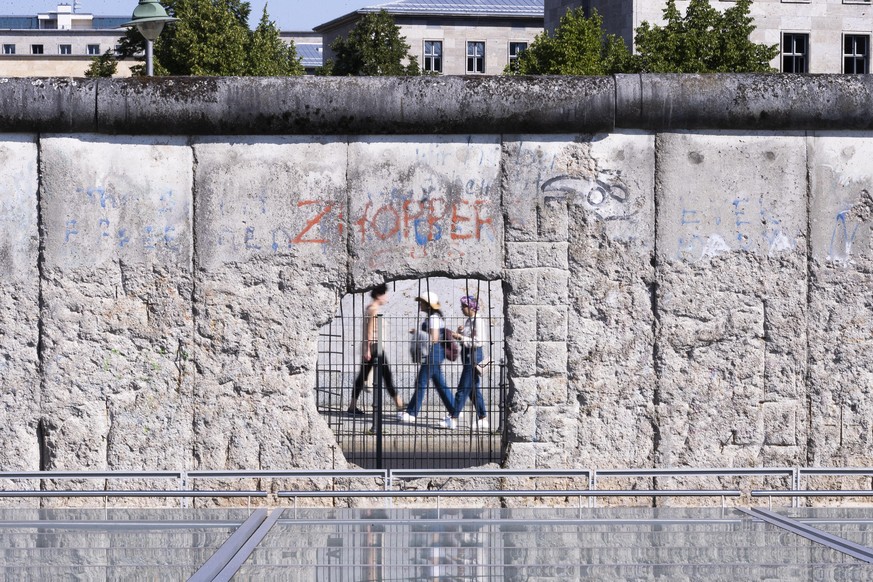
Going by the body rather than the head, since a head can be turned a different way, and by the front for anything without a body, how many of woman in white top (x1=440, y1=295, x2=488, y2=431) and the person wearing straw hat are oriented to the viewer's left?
2

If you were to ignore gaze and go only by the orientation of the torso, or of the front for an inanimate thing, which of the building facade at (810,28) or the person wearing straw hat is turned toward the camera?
the building facade

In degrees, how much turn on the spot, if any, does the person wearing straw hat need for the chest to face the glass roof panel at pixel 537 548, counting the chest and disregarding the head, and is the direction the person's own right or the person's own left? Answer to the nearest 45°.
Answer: approximately 90° to the person's own left

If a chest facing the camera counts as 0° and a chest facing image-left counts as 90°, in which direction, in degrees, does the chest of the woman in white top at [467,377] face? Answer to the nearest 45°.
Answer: approximately 90°

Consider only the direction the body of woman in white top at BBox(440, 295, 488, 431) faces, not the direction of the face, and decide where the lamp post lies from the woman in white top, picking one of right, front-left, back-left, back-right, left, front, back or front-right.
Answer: front-right

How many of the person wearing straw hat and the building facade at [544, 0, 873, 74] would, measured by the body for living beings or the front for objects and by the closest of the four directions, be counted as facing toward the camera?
1

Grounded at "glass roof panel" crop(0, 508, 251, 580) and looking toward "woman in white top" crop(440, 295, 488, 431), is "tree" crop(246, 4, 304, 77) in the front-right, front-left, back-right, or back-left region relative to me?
front-left

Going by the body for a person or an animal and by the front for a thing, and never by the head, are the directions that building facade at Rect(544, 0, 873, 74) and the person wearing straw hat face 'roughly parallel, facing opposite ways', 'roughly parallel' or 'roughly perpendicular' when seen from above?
roughly perpendicular

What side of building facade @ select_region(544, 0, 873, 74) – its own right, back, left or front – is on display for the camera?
front

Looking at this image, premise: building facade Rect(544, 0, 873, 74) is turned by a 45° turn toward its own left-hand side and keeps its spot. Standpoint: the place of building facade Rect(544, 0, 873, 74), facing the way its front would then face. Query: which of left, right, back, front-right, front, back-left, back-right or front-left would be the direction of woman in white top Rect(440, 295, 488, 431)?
front-right

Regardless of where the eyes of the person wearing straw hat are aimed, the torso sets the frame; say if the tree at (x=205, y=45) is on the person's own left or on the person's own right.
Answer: on the person's own right

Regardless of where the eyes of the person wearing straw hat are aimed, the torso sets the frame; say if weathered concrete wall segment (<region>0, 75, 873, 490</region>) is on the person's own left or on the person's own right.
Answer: on the person's own left

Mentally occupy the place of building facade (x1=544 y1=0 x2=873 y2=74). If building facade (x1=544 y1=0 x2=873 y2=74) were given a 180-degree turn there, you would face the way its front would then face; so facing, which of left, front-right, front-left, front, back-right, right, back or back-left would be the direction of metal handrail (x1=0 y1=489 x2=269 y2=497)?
back
